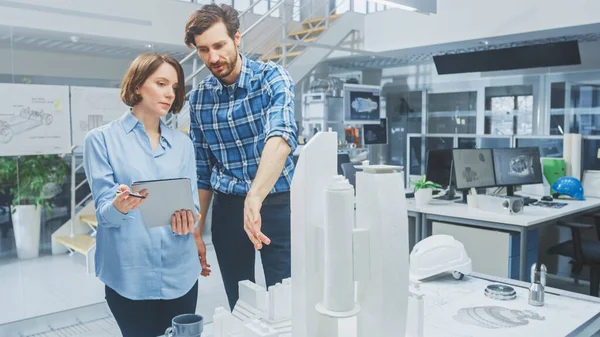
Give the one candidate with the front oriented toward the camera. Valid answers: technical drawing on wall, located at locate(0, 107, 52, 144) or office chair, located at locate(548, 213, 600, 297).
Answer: the technical drawing on wall

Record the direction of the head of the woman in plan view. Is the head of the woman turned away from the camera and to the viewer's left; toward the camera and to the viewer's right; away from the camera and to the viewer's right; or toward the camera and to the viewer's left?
toward the camera and to the viewer's right

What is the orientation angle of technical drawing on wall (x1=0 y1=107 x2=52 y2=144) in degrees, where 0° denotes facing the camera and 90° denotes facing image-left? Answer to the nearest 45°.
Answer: approximately 0°

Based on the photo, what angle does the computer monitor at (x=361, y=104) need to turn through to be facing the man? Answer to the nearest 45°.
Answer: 0° — it already faces them

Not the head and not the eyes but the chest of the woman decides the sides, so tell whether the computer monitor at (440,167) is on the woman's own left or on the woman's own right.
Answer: on the woman's own left

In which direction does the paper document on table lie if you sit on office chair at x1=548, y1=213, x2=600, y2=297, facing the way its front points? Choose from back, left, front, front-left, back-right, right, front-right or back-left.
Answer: left

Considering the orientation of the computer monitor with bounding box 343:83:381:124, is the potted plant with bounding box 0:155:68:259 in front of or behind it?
in front

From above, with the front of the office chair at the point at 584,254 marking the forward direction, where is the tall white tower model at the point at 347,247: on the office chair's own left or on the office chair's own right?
on the office chair's own left

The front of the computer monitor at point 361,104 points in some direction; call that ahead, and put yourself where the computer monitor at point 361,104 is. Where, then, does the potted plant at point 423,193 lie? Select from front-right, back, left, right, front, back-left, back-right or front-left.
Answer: front

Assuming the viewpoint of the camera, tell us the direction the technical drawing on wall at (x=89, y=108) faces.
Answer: facing the viewer

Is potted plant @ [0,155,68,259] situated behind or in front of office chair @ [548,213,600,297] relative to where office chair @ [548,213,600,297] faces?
in front

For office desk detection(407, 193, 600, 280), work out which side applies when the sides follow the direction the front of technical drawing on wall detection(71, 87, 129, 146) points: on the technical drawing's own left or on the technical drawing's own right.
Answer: on the technical drawing's own left

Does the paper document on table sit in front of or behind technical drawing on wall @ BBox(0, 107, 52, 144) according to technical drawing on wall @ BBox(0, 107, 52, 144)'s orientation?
in front

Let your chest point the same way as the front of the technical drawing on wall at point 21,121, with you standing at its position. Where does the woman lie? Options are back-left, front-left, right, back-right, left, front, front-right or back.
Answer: front

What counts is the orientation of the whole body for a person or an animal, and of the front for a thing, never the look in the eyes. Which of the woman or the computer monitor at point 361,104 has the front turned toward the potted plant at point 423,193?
the computer monitor
